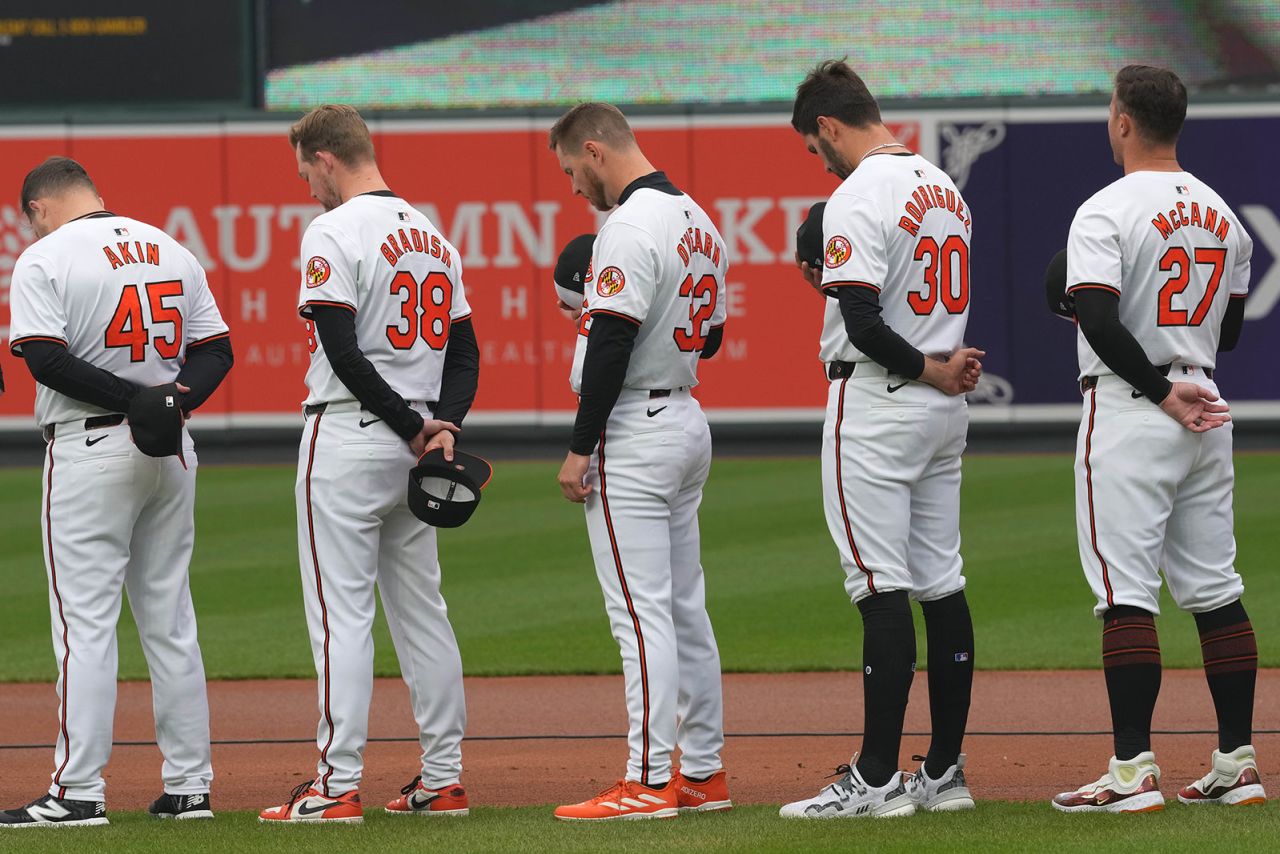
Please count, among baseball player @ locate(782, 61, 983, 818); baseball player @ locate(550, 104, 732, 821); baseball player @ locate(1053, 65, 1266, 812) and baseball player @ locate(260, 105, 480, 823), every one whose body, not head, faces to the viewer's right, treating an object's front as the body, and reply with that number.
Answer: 0

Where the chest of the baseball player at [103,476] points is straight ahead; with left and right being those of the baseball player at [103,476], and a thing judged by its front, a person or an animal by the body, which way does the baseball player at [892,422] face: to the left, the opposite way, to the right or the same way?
the same way

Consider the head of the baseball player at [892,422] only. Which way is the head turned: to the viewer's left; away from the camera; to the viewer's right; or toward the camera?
to the viewer's left

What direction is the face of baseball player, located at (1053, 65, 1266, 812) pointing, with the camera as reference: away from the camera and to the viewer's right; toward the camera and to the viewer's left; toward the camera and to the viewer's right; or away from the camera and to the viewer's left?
away from the camera and to the viewer's left

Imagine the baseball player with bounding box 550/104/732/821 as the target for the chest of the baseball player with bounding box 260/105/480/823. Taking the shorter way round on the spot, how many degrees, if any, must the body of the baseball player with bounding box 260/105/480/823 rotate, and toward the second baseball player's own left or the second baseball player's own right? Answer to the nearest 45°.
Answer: approximately 135° to the second baseball player's own right

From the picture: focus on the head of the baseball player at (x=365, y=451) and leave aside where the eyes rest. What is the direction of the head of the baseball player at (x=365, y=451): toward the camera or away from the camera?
away from the camera

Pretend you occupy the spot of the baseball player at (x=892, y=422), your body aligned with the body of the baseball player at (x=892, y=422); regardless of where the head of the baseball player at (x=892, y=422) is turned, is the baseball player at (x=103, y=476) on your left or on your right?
on your left

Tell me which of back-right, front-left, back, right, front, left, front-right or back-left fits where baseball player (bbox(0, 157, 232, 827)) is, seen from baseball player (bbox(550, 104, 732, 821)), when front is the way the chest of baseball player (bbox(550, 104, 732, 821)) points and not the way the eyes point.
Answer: front-left

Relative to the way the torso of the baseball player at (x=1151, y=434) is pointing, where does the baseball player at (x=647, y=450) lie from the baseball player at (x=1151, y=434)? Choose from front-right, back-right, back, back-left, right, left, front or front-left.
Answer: front-left

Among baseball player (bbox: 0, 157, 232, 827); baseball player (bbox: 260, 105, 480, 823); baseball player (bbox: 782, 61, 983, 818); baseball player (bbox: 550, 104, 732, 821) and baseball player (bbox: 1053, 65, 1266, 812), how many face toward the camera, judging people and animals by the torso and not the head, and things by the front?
0

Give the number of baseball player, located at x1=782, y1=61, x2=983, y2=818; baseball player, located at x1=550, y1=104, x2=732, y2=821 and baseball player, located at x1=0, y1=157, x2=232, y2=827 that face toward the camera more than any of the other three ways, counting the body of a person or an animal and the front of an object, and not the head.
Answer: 0

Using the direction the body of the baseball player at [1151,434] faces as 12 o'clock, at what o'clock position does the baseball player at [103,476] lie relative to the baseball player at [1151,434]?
the baseball player at [103,476] is roughly at 10 o'clock from the baseball player at [1151,434].

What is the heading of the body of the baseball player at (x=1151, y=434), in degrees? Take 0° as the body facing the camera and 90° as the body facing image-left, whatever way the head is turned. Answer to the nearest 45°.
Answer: approximately 135°

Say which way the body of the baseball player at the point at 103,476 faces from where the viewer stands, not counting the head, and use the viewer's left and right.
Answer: facing away from the viewer and to the left of the viewer

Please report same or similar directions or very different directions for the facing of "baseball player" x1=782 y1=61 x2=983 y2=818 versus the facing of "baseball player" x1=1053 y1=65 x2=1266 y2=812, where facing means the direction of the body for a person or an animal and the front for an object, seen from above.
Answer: same or similar directions

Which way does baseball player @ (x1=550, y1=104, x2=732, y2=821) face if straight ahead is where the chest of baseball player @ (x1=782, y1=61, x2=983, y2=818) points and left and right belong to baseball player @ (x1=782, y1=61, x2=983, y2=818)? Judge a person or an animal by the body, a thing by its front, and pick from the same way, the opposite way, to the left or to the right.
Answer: the same way

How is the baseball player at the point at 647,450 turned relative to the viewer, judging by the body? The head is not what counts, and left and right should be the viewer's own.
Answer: facing away from the viewer and to the left of the viewer

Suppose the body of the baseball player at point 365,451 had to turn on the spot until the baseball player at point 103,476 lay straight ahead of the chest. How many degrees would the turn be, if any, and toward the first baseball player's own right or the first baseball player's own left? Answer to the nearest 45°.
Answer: approximately 45° to the first baseball player's own left
